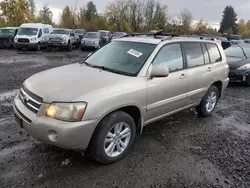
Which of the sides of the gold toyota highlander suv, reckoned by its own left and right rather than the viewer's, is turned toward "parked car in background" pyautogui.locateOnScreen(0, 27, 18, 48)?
right

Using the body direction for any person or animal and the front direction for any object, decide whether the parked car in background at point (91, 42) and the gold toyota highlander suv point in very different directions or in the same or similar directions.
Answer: same or similar directions

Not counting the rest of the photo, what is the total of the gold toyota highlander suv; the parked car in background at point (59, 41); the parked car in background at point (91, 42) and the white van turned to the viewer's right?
0

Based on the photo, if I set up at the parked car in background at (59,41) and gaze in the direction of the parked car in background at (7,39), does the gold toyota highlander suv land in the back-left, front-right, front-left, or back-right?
back-left

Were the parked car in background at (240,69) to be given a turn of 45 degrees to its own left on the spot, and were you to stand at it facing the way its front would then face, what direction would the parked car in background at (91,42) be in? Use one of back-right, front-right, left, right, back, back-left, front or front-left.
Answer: back-right

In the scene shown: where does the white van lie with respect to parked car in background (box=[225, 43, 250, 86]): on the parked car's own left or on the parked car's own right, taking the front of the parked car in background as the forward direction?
on the parked car's own right

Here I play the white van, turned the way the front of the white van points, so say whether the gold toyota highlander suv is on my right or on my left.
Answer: on my left

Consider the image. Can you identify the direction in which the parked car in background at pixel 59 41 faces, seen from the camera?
facing the viewer and to the left of the viewer

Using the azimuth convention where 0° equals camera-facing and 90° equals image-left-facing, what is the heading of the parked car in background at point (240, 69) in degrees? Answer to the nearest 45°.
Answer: approximately 45°

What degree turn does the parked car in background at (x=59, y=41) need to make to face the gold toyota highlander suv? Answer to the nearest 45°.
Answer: approximately 45° to its left

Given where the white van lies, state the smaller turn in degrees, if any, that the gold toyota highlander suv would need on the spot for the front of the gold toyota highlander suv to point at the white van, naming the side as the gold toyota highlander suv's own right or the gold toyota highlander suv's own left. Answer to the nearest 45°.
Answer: approximately 90° to the gold toyota highlander suv's own right

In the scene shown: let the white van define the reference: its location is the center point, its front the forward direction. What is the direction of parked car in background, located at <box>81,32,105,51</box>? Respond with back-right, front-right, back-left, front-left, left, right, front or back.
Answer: back-left

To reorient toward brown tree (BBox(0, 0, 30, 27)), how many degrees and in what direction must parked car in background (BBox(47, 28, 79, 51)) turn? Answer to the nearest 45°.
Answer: approximately 135° to its right
